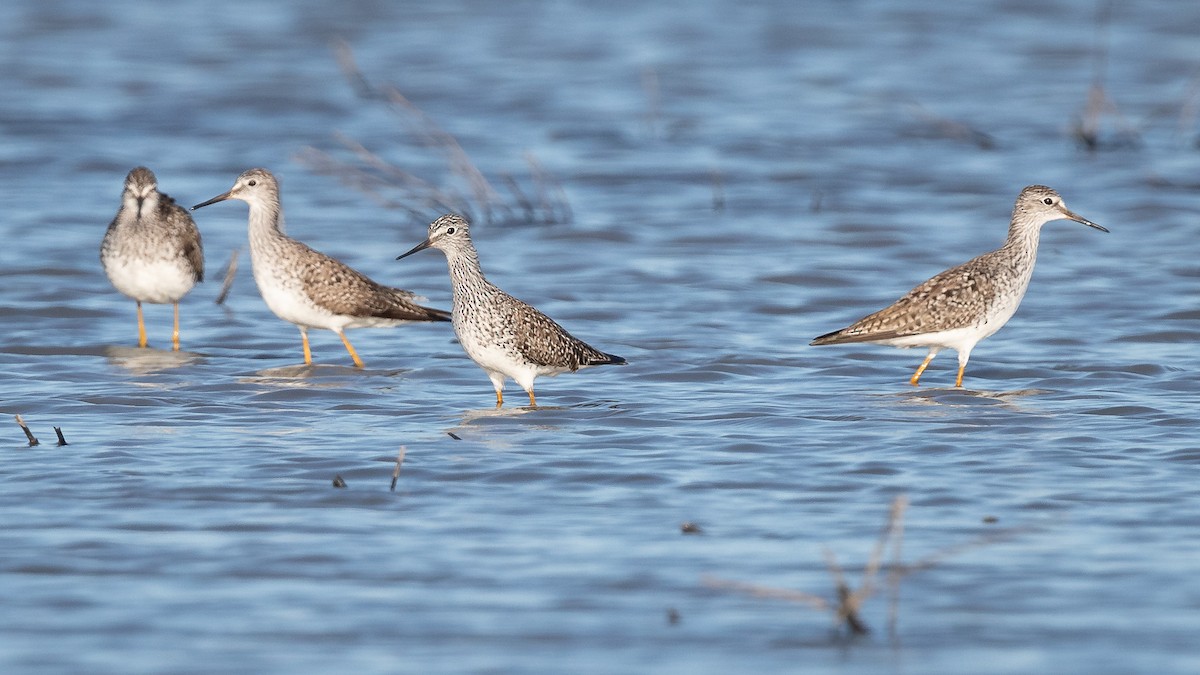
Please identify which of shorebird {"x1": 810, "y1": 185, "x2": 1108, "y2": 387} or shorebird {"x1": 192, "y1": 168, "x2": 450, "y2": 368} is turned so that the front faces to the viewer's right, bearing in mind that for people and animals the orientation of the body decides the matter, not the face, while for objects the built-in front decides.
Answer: shorebird {"x1": 810, "y1": 185, "x2": 1108, "y2": 387}

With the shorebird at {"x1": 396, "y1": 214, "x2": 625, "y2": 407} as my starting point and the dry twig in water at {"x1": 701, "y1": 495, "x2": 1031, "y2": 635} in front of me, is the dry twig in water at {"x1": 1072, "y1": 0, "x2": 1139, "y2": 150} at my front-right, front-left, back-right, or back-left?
back-left

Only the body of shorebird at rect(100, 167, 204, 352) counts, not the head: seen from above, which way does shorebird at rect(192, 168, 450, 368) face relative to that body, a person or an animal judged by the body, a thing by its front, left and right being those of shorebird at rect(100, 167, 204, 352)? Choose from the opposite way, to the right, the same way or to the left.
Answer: to the right

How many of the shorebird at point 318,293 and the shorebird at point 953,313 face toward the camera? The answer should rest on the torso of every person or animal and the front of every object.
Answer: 0

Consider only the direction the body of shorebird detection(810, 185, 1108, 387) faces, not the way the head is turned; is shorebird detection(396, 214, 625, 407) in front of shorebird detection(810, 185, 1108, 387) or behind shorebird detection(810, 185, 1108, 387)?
behind

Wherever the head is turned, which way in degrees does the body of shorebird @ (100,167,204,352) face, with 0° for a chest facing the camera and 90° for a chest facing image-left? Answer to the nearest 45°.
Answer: approximately 0°

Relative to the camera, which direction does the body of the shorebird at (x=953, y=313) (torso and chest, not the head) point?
to the viewer's right

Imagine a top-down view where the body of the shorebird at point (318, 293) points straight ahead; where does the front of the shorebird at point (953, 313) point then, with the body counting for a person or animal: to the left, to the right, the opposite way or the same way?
the opposite way

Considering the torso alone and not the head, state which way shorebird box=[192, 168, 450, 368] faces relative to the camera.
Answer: to the viewer's left

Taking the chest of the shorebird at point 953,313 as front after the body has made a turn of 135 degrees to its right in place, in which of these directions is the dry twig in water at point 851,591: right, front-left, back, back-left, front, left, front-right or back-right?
front-left

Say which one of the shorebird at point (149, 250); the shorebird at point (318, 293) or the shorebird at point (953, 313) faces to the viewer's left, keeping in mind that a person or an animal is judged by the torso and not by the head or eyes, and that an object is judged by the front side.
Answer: the shorebird at point (318, 293)

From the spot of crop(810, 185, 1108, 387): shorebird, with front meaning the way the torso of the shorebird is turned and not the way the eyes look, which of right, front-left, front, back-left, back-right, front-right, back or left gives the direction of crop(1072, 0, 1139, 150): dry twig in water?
left
